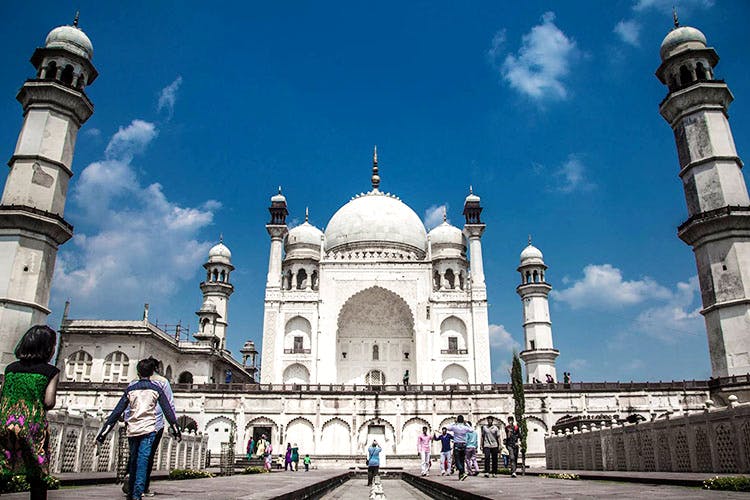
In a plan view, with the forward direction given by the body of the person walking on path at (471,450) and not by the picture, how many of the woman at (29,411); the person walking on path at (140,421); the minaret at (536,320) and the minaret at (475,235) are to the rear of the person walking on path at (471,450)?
2

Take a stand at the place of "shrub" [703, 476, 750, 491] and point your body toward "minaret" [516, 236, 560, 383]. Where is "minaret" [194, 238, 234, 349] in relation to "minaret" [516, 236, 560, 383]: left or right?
left

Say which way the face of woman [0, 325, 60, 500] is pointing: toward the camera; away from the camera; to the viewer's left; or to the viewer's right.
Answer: away from the camera

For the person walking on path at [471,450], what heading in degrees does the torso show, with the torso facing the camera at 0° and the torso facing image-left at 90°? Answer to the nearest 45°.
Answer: approximately 0°

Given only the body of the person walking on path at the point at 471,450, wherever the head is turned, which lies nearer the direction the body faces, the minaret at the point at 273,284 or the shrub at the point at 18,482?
the shrub

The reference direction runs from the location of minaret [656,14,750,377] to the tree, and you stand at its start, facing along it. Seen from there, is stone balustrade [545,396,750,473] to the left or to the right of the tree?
left

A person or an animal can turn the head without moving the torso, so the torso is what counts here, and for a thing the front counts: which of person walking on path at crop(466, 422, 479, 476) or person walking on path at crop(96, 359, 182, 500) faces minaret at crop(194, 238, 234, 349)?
person walking on path at crop(96, 359, 182, 500)

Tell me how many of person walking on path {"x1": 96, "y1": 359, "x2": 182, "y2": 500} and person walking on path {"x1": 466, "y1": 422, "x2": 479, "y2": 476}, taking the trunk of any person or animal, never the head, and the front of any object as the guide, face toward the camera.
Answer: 1

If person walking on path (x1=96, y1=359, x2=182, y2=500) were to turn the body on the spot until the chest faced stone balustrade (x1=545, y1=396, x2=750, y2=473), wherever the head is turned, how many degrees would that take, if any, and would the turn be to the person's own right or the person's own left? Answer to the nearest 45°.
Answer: approximately 90° to the person's own right

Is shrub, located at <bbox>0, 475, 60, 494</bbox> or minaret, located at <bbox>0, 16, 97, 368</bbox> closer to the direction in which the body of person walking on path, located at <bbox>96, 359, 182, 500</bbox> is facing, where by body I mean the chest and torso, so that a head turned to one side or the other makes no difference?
the minaret

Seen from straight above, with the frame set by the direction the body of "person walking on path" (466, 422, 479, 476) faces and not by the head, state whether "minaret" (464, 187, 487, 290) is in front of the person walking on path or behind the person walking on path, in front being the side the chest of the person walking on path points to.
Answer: behind

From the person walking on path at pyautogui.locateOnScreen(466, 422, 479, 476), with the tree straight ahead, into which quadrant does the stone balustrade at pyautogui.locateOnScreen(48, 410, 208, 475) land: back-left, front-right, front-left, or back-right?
back-left

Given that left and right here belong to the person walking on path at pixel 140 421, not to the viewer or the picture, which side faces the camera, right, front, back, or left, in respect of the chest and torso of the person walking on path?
back

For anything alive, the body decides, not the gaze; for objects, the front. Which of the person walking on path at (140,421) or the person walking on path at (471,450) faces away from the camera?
the person walking on path at (140,421)

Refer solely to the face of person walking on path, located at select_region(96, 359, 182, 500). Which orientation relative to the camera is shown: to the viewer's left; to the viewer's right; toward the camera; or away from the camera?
away from the camera
